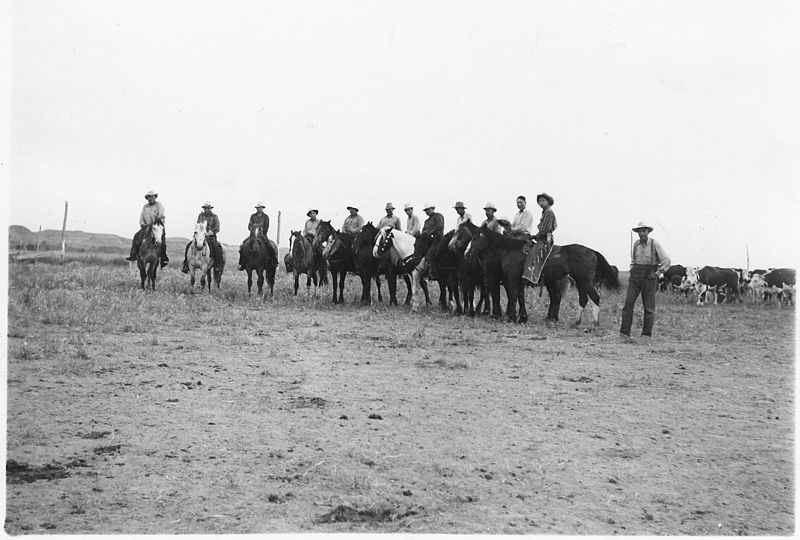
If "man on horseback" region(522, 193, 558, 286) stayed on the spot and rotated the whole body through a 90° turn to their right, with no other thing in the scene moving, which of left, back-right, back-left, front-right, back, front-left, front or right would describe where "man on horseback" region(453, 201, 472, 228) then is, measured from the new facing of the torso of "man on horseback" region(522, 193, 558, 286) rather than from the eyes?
front-left

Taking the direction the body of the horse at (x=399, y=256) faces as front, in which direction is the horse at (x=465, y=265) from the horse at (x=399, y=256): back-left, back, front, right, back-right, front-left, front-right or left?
left

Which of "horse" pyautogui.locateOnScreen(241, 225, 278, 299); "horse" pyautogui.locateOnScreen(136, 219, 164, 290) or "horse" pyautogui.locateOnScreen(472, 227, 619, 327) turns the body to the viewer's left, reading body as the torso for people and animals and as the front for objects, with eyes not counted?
"horse" pyautogui.locateOnScreen(472, 227, 619, 327)

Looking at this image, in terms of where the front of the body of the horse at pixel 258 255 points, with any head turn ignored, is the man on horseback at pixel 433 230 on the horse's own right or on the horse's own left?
on the horse's own left

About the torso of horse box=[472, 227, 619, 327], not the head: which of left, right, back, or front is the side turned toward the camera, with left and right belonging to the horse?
left

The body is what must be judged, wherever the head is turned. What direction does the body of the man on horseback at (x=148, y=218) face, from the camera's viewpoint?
toward the camera

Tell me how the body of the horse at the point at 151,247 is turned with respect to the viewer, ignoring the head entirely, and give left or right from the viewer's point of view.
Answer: facing the viewer

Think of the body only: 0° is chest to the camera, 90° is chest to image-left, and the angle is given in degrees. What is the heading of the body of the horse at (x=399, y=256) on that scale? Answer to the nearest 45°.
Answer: approximately 45°

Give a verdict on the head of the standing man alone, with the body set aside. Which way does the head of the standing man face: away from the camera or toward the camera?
toward the camera

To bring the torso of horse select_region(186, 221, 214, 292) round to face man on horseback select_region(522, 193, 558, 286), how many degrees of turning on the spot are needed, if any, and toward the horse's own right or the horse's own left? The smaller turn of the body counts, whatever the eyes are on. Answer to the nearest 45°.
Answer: approximately 45° to the horse's own left

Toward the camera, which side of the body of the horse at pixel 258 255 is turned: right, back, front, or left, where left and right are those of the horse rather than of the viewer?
front

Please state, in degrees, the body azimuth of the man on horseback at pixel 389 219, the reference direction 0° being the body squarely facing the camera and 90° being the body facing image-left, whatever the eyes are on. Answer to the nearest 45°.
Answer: approximately 0°

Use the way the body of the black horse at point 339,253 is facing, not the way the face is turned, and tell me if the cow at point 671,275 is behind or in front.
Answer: behind

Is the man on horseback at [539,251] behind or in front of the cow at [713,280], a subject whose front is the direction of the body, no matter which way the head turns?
in front
